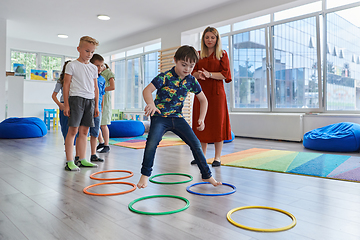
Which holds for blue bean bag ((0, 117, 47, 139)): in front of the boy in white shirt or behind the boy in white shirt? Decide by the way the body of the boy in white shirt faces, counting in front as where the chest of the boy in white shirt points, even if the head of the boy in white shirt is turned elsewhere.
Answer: behind

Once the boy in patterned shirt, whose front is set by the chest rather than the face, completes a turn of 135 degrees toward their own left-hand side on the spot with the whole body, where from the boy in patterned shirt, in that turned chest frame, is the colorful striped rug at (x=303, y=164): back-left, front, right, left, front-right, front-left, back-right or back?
front

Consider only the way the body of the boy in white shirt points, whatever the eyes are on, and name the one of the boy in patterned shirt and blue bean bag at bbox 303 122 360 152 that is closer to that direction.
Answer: the boy in patterned shirt

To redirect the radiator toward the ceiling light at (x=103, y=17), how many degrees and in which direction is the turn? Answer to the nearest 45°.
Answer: approximately 45° to its right

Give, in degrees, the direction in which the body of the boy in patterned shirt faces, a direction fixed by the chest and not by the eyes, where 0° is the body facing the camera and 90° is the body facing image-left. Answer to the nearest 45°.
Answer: approximately 0°

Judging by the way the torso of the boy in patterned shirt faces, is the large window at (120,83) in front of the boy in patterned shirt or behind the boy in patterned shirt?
behind

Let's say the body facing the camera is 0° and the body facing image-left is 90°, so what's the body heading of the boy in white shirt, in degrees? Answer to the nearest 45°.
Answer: approximately 315°

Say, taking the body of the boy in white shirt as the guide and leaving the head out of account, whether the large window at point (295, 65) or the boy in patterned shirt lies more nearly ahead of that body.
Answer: the boy in patterned shirt

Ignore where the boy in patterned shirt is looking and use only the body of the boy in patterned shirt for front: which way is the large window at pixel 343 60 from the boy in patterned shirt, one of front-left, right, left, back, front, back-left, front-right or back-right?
back-left

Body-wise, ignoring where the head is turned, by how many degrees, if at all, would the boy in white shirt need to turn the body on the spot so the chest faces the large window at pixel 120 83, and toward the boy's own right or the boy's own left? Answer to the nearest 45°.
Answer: approximately 135° to the boy's own left
